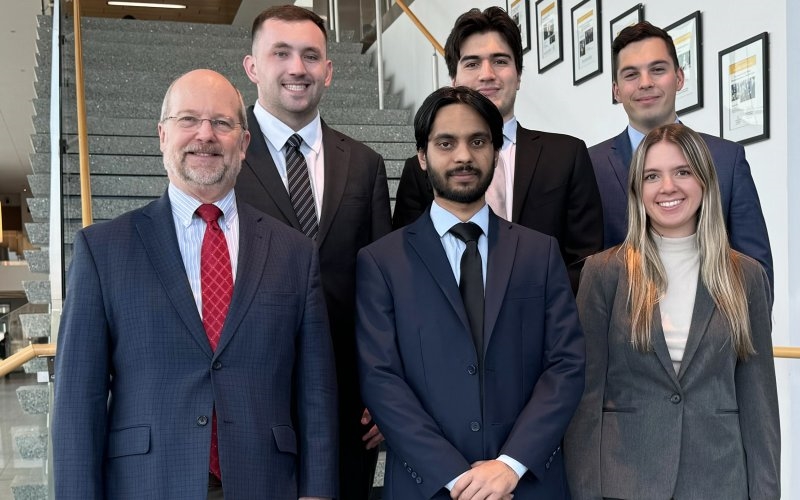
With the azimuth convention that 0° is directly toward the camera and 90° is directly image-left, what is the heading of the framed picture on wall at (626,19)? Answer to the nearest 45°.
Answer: approximately 45°

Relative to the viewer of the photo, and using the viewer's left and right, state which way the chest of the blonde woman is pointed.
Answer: facing the viewer

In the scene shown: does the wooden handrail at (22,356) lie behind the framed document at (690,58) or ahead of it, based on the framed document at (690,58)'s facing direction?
ahead

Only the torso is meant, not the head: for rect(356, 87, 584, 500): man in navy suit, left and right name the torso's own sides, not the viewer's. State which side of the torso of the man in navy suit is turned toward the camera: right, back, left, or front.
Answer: front

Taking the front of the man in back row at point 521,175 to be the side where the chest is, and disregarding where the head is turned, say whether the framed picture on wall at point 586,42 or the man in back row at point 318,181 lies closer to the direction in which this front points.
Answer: the man in back row

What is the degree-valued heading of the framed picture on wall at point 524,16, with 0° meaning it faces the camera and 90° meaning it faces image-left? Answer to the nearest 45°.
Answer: approximately 45°

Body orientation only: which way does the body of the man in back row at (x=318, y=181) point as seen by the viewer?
toward the camera

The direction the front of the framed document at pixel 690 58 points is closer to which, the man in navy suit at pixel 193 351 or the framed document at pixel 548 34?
the man in navy suit
